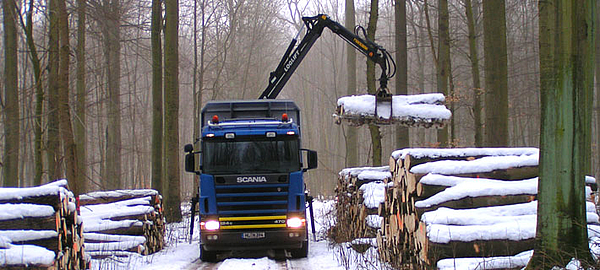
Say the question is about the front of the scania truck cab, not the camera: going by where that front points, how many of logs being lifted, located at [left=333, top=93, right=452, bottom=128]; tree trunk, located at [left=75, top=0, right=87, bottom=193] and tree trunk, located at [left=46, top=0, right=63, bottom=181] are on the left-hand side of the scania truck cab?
1

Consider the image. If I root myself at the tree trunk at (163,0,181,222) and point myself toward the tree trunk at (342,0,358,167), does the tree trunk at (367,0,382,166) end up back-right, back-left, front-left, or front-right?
front-right

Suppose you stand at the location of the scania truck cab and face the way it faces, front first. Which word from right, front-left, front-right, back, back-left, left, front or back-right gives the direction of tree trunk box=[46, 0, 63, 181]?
back-right

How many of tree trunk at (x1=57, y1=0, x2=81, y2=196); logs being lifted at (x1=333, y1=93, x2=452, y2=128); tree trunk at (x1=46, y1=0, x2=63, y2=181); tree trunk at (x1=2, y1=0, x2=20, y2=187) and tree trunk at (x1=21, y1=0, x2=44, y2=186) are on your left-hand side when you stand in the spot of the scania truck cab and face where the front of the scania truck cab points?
1

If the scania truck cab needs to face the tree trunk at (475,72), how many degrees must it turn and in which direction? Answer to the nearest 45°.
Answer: approximately 135° to its left

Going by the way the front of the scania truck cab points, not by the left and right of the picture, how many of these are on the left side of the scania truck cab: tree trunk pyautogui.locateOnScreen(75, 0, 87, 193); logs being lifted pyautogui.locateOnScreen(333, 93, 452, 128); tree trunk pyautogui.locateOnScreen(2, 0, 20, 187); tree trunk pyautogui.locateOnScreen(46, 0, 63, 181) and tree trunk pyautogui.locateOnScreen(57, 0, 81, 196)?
1

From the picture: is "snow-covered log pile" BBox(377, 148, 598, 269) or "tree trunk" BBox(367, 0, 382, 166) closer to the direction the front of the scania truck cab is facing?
the snow-covered log pile

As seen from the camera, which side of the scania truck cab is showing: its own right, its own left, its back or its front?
front

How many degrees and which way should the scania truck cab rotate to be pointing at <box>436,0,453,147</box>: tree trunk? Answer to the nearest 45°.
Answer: approximately 135° to its left

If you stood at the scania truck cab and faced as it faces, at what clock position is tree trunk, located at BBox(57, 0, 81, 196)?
The tree trunk is roughly at 4 o'clock from the scania truck cab.

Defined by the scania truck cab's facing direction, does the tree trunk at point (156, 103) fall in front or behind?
behind

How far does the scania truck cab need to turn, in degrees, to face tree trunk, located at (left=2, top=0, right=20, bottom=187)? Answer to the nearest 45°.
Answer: approximately 135° to its right

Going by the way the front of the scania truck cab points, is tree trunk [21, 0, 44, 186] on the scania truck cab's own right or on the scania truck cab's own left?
on the scania truck cab's own right
